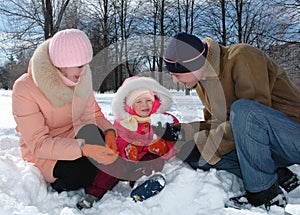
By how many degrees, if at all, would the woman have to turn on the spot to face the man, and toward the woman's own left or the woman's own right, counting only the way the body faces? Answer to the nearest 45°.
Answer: approximately 45° to the woman's own left

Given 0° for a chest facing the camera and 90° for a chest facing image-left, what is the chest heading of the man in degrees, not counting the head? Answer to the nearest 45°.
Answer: approximately 90°

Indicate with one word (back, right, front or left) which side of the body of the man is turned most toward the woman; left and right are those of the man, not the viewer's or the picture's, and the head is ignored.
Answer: front

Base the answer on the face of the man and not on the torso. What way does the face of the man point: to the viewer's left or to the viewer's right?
to the viewer's left

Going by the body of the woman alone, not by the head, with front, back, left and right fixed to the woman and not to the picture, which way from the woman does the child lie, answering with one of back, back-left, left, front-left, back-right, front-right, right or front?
left

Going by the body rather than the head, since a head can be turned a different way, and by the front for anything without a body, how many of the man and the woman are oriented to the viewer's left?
1

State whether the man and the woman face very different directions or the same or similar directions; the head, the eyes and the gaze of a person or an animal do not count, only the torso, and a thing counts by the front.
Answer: very different directions

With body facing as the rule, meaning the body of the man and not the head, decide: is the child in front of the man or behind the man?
in front

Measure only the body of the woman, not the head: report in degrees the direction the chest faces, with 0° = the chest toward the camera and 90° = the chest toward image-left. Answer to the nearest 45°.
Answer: approximately 315°
